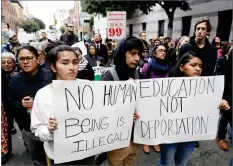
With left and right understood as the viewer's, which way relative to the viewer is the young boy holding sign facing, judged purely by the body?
facing the viewer and to the right of the viewer
